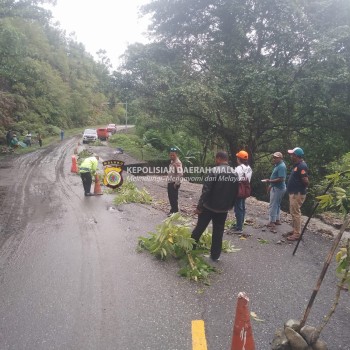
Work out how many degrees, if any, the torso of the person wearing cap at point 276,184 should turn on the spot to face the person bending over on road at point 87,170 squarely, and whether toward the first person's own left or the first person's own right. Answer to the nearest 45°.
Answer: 0° — they already face them

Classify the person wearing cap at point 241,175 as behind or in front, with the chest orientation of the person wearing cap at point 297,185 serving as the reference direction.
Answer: in front

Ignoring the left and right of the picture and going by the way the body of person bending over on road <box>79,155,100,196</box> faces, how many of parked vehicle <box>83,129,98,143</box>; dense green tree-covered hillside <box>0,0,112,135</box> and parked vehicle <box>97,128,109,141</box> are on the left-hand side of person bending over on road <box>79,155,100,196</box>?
3

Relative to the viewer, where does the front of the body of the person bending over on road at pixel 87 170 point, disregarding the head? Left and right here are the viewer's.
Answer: facing to the right of the viewer

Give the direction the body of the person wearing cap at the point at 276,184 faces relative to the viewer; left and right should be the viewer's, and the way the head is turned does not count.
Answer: facing to the left of the viewer

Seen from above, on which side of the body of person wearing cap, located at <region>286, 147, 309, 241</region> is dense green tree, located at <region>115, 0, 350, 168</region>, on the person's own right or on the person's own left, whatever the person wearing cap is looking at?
on the person's own right

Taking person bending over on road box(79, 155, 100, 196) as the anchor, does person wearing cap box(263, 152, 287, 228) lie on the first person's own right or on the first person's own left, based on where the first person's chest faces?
on the first person's own right

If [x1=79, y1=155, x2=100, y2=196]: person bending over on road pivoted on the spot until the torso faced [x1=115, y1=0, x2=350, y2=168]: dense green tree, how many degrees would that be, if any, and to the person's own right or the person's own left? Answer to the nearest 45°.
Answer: approximately 45° to the person's own left

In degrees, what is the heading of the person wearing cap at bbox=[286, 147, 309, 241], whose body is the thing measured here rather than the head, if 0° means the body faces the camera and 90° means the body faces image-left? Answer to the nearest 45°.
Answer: approximately 90°

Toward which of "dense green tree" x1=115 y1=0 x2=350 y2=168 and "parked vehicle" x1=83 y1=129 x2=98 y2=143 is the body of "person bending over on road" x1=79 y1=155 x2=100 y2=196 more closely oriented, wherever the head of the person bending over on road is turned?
the dense green tree

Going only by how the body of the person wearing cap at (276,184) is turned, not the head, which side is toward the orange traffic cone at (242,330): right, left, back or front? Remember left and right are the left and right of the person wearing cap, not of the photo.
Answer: left

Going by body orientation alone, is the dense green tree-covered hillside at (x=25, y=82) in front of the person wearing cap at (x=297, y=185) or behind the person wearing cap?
in front

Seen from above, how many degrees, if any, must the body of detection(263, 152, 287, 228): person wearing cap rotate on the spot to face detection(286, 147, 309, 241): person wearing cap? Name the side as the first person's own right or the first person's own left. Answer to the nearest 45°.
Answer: approximately 135° to the first person's own left

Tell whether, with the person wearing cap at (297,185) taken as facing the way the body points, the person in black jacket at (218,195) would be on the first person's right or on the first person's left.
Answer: on the first person's left

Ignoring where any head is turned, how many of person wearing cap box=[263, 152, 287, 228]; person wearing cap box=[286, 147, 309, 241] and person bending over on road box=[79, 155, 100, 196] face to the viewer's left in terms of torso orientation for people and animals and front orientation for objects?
2

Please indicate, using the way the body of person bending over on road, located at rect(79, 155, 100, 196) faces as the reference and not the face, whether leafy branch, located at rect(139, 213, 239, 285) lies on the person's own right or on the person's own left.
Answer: on the person's own right
